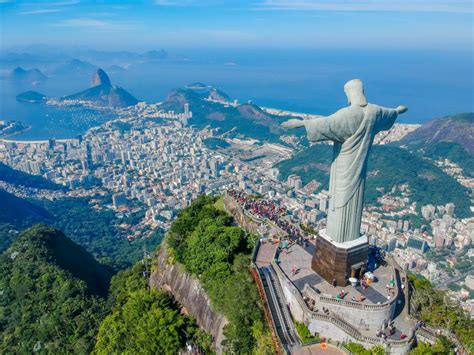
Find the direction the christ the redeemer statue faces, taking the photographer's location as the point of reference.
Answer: facing away from the viewer and to the left of the viewer
